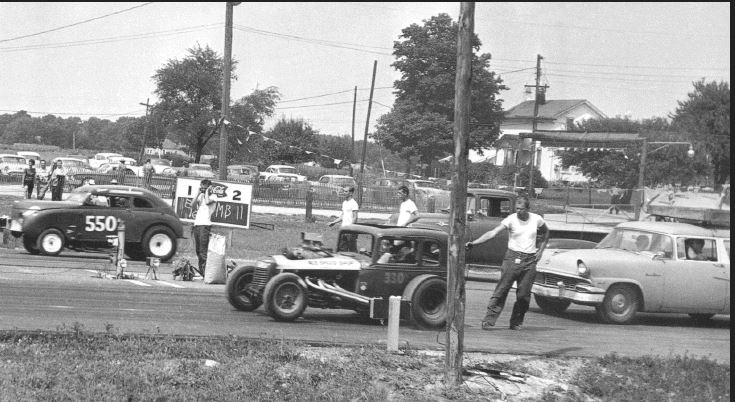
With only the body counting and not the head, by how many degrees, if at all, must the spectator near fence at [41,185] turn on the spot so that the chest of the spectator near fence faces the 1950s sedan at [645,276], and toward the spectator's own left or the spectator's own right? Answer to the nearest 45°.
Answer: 0° — they already face it

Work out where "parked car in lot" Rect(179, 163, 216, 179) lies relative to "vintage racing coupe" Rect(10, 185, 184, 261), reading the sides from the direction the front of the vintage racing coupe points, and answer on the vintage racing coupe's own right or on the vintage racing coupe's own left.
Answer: on the vintage racing coupe's own right

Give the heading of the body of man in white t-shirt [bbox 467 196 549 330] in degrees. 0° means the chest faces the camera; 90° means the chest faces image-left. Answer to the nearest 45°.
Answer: approximately 0°

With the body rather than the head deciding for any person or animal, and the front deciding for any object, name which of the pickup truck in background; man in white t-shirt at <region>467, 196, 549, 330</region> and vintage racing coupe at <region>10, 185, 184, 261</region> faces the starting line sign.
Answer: the pickup truck in background

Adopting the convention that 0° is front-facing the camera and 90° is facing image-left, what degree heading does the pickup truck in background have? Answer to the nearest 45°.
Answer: approximately 90°

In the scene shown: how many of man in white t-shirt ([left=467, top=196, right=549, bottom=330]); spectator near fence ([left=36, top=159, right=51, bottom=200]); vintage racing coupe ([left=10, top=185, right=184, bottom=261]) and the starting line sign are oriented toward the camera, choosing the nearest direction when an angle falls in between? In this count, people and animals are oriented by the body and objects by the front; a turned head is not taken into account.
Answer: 3

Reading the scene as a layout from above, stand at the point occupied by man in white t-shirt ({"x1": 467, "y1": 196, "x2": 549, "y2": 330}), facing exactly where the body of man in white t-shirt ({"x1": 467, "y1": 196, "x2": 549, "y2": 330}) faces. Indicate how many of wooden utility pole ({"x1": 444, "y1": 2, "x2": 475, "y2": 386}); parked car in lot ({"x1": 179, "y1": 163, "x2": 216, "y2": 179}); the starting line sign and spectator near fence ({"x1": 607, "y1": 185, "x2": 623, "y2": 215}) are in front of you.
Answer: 1

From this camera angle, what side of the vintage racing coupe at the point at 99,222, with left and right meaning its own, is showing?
left

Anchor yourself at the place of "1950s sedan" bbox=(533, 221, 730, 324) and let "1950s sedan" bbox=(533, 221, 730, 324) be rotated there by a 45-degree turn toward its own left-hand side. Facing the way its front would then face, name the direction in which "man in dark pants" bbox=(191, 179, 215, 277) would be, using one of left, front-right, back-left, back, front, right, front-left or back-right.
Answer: right

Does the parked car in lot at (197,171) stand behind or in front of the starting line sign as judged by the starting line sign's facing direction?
behind

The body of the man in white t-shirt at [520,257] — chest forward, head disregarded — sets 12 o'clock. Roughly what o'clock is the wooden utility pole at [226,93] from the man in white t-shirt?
The wooden utility pole is roughly at 5 o'clock from the man in white t-shirt.

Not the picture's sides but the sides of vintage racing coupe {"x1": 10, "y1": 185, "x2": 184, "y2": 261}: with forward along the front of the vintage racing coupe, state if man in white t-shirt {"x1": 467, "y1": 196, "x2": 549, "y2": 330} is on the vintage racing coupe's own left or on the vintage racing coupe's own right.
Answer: on the vintage racing coupe's own left
